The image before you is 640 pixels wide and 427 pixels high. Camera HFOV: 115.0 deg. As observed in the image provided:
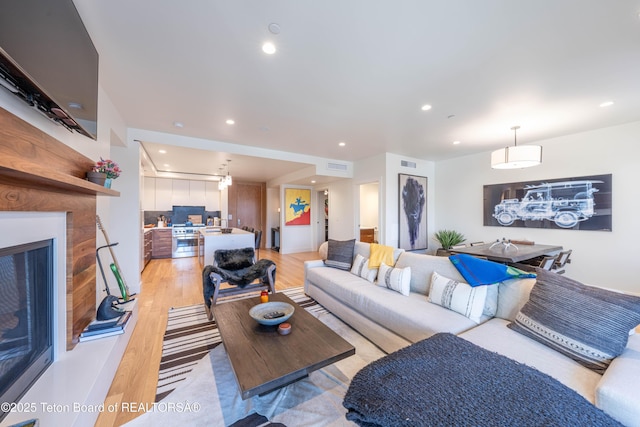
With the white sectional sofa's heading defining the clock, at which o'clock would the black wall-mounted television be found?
The black wall-mounted television is roughly at 12 o'clock from the white sectional sofa.

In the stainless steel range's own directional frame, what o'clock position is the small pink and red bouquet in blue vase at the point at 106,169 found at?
The small pink and red bouquet in blue vase is roughly at 12 o'clock from the stainless steel range.

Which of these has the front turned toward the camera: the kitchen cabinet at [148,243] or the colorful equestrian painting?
the colorful equestrian painting

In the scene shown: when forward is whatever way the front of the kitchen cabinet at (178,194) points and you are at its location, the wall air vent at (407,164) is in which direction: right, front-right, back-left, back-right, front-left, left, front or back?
front-left

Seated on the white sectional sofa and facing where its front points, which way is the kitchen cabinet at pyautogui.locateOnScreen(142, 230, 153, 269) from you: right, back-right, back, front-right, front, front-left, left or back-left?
front-right

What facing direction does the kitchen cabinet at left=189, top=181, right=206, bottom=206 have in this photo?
toward the camera

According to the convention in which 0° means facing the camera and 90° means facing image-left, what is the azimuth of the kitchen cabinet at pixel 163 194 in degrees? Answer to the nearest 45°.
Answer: approximately 0°

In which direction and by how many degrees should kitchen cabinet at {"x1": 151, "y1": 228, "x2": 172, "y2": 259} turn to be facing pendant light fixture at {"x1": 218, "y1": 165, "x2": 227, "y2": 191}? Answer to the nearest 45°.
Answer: approximately 45° to its left

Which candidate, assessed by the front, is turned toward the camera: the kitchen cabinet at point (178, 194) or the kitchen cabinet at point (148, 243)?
the kitchen cabinet at point (178, 194)

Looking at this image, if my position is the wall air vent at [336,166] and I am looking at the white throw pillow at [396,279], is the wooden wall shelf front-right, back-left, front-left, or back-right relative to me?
front-right

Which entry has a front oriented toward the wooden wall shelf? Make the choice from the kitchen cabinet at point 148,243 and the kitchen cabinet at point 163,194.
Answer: the kitchen cabinet at point 163,194

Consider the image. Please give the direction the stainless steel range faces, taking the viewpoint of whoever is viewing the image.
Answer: facing the viewer

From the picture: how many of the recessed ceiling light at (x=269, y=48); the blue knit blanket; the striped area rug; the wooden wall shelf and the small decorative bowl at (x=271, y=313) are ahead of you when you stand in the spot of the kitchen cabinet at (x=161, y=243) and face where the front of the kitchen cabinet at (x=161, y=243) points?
5

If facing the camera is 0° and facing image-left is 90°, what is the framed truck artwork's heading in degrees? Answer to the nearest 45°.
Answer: approximately 45°

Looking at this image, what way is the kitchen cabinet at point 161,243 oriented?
toward the camera
